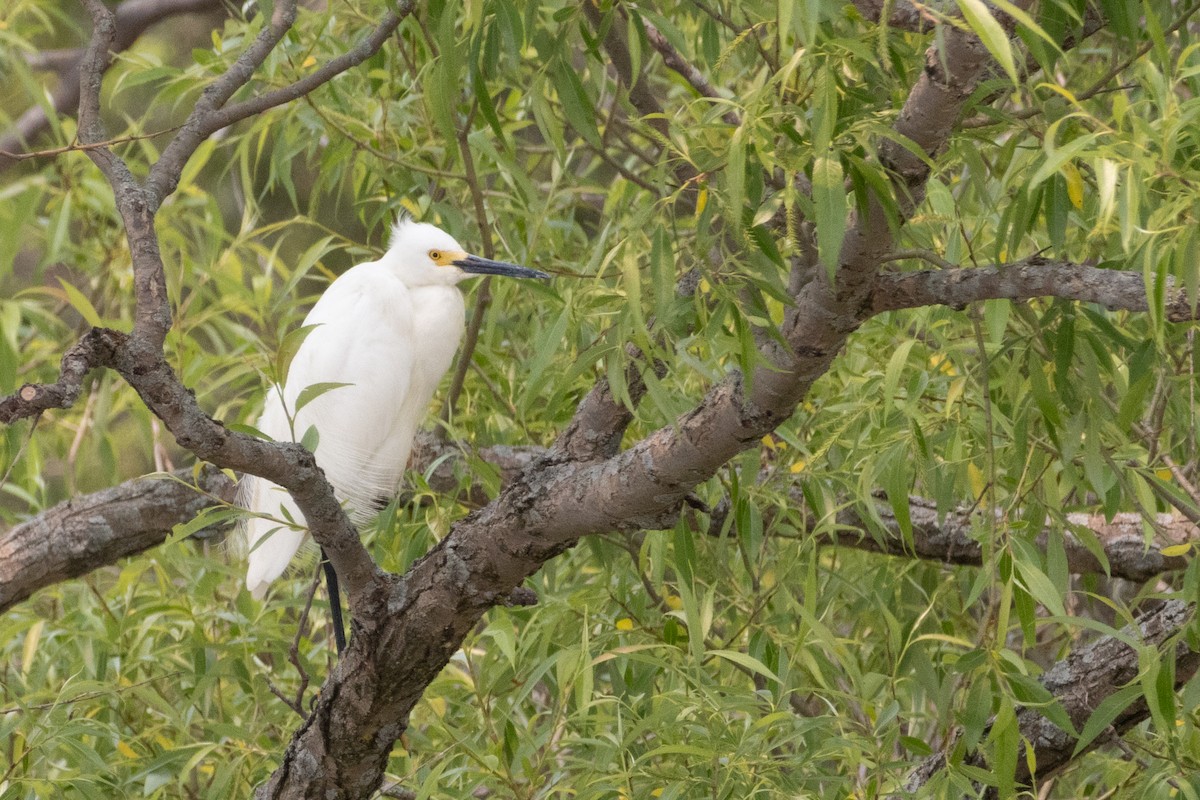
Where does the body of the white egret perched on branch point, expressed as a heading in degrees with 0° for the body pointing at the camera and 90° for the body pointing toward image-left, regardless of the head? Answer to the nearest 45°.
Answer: approximately 270°
